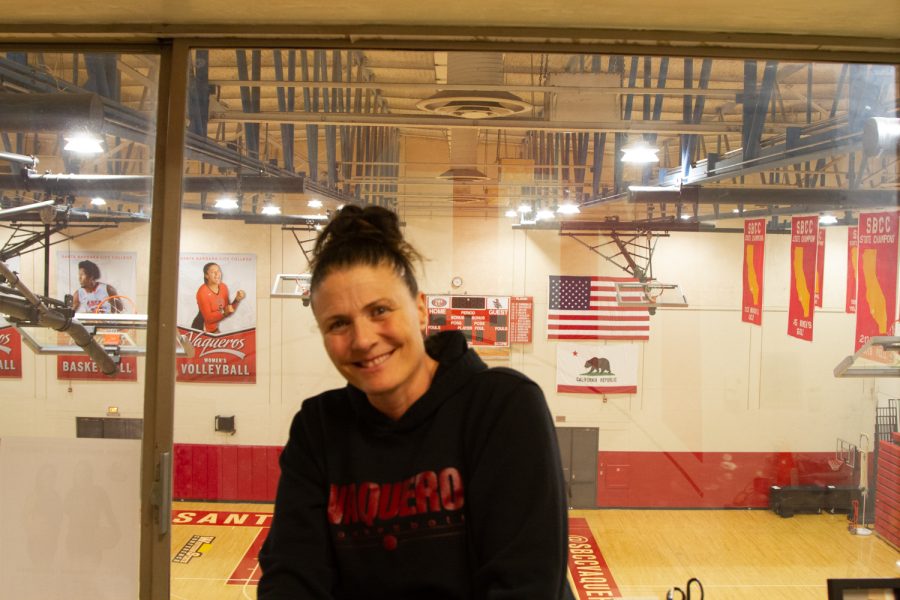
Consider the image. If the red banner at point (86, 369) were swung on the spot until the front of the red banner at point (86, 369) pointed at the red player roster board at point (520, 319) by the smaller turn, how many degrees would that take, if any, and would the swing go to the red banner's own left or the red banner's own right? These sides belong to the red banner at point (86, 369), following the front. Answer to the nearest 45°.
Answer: approximately 90° to the red banner's own left

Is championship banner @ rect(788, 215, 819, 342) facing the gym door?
no

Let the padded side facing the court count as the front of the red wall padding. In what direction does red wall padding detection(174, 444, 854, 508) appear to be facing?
toward the camera

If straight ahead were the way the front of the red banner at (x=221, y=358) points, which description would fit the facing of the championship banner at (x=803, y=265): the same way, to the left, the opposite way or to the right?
to the right

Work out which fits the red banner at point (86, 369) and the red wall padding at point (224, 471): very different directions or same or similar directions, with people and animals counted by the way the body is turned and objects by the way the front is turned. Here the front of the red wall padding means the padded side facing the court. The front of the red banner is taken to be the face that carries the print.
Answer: same or similar directions

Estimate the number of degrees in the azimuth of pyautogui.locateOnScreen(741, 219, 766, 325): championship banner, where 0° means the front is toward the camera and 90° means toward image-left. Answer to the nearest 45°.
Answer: approximately 45°

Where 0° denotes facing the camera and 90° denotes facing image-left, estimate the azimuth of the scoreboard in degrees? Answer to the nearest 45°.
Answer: approximately 0°

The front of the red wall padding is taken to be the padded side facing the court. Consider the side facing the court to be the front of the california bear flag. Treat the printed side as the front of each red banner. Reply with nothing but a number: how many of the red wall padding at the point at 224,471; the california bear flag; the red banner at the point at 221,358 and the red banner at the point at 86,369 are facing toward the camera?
4

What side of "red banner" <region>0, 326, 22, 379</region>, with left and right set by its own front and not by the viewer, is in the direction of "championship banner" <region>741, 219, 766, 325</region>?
left

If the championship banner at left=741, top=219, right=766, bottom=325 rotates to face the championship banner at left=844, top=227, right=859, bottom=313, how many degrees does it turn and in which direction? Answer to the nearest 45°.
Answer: approximately 90° to its left

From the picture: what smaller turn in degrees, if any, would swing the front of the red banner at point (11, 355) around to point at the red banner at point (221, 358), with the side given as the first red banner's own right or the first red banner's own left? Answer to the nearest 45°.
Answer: approximately 90° to the first red banner's own left

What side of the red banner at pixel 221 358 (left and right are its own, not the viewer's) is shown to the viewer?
front

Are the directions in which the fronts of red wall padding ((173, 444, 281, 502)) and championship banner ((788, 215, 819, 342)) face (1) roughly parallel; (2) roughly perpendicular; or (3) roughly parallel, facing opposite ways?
roughly perpendicular

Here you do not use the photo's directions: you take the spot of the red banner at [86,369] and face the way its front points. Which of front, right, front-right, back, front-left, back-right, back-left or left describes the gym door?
left

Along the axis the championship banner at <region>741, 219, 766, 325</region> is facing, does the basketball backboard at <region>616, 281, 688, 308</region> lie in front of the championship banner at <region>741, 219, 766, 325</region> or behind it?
in front

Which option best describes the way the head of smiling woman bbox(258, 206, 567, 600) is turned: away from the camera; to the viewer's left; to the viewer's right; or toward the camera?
toward the camera

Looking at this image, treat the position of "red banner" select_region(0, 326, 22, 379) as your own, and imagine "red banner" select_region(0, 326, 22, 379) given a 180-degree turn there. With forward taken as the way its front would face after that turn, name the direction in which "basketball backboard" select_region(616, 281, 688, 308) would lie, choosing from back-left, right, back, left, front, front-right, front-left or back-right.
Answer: right
